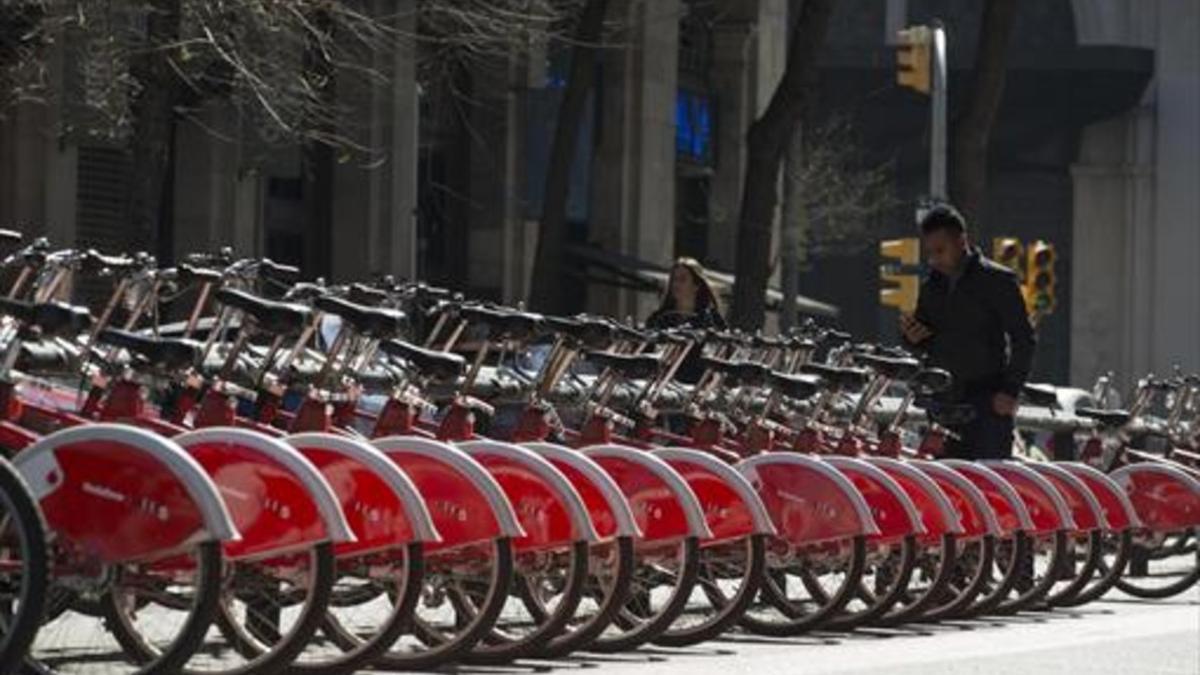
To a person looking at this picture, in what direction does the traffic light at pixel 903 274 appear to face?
facing to the left of the viewer

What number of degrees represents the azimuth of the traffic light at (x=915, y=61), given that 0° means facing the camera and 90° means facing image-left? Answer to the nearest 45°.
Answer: approximately 90°

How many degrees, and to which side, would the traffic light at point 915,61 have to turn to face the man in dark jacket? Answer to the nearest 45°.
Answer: approximately 90° to its left

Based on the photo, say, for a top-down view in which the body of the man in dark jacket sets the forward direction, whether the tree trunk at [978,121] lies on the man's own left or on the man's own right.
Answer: on the man's own right

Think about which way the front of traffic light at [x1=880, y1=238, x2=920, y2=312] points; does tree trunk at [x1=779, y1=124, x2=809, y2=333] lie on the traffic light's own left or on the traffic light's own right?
on the traffic light's own right

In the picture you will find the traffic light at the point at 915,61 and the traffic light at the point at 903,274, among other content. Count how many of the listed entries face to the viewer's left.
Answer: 2

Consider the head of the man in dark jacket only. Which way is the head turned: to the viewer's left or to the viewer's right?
to the viewer's left

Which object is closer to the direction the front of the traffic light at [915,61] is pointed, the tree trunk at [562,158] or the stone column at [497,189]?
the tree trunk

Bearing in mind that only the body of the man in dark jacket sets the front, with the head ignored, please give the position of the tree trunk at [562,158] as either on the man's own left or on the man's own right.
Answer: on the man's own right

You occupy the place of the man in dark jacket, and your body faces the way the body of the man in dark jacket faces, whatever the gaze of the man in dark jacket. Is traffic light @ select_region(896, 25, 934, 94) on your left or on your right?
on your right

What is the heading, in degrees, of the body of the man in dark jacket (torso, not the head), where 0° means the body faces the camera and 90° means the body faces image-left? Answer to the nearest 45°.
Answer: approximately 45°
